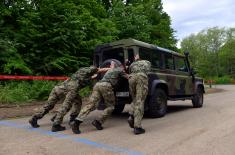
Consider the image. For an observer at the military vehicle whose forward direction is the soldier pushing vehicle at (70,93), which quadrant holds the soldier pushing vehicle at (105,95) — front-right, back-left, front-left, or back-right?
front-left

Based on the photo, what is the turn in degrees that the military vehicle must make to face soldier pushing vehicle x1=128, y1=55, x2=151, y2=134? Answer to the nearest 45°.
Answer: approximately 135° to its right

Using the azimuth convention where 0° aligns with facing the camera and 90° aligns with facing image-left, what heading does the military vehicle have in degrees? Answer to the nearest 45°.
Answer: approximately 225°

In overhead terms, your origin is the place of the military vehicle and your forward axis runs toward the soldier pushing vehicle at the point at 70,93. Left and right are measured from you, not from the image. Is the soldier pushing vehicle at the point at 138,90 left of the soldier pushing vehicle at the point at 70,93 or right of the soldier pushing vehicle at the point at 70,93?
left

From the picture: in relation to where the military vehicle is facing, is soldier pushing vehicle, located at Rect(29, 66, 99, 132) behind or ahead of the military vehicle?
behind

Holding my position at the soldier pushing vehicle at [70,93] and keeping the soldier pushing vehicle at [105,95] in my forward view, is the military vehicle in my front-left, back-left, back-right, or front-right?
front-left

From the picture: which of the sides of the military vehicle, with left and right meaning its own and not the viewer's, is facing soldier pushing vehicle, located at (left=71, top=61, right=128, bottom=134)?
back
